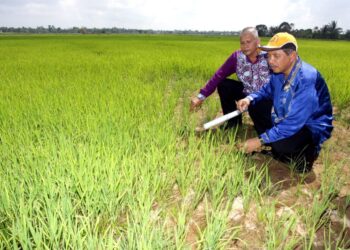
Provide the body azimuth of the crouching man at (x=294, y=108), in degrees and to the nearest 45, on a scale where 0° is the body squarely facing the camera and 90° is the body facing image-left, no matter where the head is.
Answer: approximately 45°

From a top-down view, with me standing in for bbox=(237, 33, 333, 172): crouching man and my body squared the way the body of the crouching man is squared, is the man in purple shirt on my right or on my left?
on my right

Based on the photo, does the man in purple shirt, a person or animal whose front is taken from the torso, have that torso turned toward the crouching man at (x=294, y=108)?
no

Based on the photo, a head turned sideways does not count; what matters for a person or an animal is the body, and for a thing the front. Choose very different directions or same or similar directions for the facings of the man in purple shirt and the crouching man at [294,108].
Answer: same or similar directions

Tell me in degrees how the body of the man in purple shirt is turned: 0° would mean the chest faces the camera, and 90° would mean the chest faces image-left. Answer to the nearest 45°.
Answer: approximately 45°

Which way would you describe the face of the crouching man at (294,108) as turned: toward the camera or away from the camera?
toward the camera

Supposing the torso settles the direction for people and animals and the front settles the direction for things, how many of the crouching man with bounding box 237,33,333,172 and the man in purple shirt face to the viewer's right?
0

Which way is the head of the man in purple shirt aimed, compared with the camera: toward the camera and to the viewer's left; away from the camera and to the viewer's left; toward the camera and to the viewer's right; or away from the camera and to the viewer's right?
toward the camera and to the viewer's left
